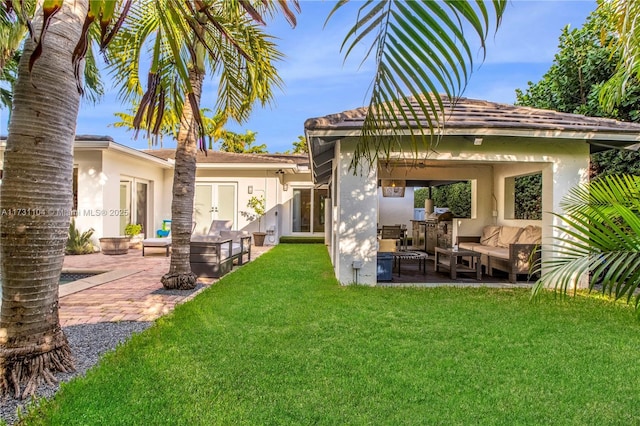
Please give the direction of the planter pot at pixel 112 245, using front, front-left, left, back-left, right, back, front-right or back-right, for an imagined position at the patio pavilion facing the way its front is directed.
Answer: right

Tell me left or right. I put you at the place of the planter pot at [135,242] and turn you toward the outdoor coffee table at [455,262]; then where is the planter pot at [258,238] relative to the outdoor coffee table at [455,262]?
left

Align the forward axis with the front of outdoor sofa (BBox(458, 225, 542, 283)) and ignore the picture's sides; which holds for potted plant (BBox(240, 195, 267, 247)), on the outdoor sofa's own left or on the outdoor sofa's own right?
on the outdoor sofa's own right

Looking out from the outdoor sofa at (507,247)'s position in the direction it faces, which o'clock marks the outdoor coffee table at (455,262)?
The outdoor coffee table is roughly at 12 o'clock from the outdoor sofa.

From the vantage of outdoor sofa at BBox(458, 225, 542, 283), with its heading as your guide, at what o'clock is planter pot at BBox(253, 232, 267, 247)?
The planter pot is roughly at 2 o'clock from the outdoor sofa.

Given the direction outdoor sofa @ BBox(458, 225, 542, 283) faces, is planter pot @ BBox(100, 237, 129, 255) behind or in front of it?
in front

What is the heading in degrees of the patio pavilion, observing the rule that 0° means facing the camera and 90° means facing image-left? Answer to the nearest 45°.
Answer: approximately 0°

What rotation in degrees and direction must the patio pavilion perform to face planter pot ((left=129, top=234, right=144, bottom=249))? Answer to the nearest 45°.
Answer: approximately 90° to its right

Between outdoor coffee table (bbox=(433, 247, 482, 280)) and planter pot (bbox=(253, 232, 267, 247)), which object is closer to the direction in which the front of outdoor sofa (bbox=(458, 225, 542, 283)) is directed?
the outdoor coffee table

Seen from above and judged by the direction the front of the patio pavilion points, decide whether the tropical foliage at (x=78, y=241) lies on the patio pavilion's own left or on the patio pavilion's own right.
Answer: on the patio pavilion's own right

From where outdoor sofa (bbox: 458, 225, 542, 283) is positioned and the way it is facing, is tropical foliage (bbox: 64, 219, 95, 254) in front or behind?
in front
